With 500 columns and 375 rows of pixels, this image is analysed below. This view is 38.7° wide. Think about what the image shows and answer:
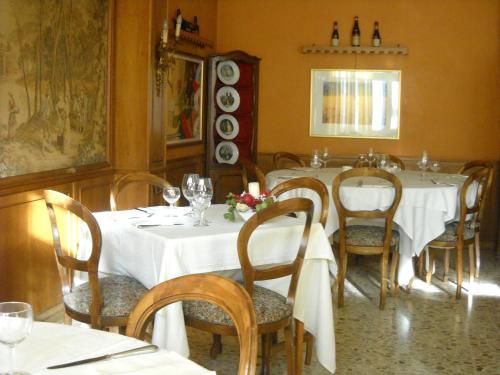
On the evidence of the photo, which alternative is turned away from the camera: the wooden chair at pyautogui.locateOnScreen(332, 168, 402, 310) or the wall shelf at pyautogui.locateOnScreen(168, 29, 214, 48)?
the wooden chair

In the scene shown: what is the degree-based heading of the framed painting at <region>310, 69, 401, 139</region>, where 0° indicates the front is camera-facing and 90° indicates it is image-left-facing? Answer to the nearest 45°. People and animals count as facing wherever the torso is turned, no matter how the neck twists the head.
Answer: approximately 0°

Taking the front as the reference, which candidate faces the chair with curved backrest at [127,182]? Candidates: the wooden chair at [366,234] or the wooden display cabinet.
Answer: the wooden display cabinet

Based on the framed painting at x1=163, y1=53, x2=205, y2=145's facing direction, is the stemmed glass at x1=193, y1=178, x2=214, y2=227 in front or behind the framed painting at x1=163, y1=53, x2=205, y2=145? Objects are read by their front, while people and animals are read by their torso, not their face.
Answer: in front

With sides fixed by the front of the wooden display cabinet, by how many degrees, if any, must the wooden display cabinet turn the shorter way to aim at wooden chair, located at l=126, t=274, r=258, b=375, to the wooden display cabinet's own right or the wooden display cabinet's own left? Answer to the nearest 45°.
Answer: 0° — it already faces it

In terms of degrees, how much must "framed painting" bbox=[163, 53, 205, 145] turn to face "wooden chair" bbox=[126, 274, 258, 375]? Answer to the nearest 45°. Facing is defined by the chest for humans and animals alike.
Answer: approximately 45° to its right

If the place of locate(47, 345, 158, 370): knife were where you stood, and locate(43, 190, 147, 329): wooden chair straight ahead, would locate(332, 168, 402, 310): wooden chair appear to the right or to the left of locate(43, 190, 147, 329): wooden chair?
right

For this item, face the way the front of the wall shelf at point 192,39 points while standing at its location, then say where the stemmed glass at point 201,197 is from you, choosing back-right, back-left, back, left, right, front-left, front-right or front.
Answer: front-right

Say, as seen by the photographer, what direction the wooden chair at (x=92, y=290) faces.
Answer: facing away from the viewer and to the right of the viewer

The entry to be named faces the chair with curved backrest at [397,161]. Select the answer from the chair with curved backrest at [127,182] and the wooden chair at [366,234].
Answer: the wooden chair

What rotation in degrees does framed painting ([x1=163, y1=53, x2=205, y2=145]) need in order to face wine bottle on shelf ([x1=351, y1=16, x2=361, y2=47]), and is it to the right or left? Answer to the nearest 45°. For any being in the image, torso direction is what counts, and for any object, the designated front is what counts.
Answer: approximately 45° to its left

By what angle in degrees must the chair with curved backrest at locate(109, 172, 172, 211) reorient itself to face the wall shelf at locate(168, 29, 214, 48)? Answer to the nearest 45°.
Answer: approximately 135° to its left

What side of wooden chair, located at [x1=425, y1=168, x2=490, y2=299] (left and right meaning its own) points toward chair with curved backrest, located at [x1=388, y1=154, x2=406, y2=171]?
front
